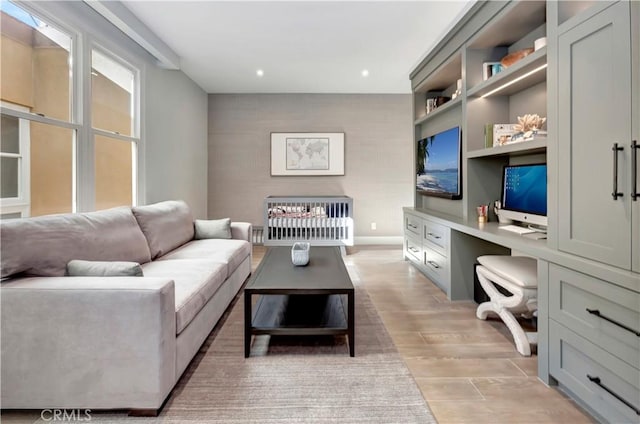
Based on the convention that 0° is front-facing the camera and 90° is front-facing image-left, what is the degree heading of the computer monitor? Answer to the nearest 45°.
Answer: approximately 45°

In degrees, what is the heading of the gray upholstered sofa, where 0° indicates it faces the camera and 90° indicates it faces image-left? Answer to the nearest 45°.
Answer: approximately 270°
